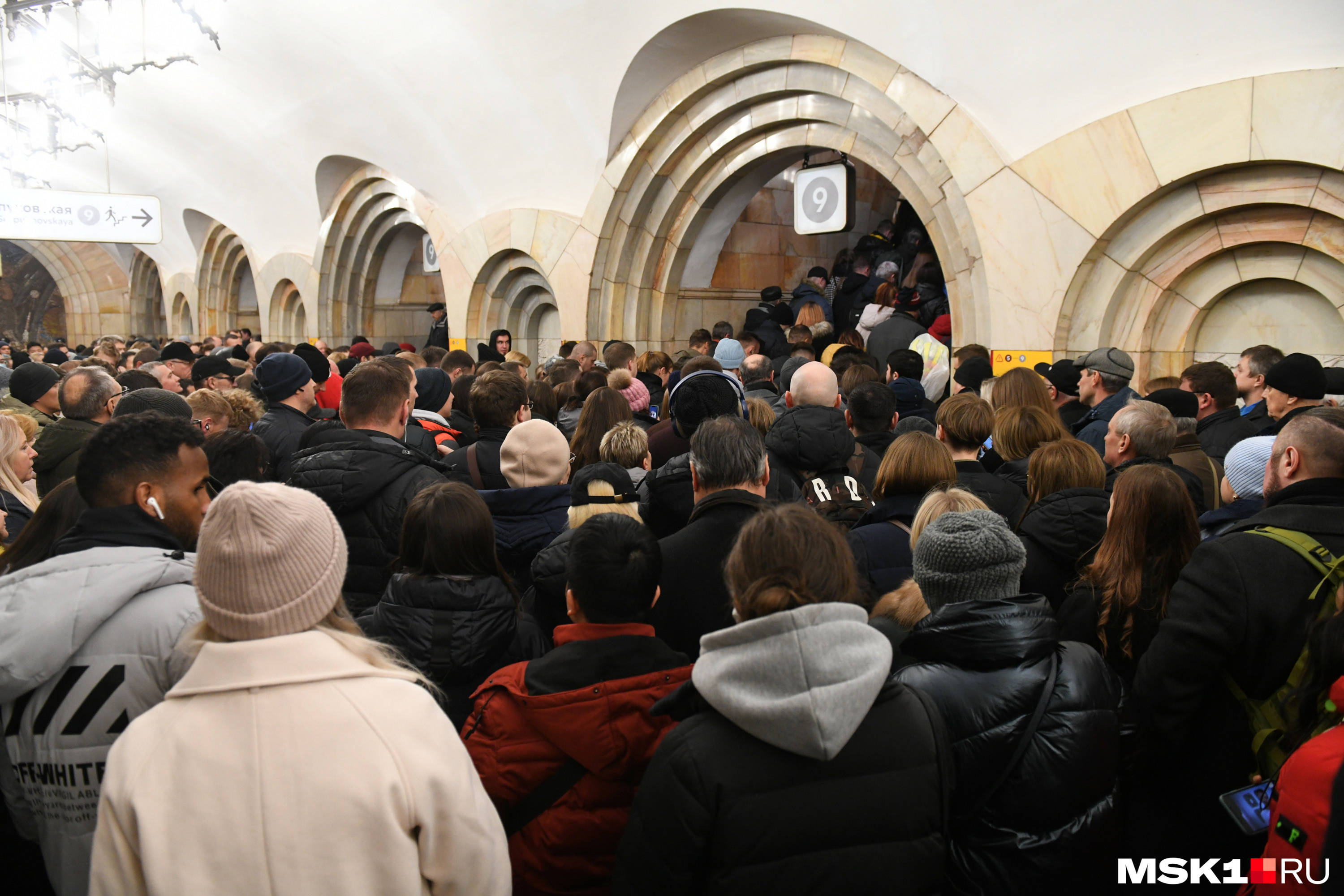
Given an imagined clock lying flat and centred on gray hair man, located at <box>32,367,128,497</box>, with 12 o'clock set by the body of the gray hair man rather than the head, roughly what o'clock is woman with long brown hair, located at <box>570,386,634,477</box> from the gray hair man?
The woman with long brown hair is roughly at 2 o'clock from the gray hair man.

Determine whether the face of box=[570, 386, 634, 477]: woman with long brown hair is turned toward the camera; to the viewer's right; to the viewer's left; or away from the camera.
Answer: away from the camera

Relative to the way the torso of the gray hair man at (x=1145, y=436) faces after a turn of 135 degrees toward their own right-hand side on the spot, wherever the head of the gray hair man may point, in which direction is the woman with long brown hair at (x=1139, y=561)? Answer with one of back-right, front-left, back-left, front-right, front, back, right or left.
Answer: right

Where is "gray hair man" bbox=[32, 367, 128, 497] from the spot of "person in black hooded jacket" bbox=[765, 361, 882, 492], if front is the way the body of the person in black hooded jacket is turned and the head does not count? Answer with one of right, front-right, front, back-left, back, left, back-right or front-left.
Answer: left

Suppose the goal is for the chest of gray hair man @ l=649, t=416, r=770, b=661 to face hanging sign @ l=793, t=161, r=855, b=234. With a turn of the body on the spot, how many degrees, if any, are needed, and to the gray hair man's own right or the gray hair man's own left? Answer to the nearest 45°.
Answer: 0° — they already face it

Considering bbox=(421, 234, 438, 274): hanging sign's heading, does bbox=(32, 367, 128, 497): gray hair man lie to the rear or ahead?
ahead

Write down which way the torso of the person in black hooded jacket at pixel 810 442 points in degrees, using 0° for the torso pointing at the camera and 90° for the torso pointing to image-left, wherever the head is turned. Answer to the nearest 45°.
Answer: approximately 180°

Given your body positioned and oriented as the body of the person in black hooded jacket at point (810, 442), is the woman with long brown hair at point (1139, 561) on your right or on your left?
on your right

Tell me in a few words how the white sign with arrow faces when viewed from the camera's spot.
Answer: facing the viewer

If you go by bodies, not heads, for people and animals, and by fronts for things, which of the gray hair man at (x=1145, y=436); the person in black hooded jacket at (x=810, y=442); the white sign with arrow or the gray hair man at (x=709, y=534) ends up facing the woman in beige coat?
the white sign with arrow

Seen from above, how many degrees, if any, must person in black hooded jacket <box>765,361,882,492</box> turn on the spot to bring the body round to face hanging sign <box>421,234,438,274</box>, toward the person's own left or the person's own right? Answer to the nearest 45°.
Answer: approximately 45° to the person's own left

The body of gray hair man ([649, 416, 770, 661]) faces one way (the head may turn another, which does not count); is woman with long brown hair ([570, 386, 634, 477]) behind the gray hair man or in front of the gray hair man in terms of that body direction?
in front

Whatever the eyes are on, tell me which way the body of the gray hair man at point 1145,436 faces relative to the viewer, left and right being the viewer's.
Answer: facing away from the viewer and to the left of the viewer

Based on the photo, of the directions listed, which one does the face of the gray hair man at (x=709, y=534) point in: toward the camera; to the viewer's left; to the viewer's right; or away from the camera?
away from the camera

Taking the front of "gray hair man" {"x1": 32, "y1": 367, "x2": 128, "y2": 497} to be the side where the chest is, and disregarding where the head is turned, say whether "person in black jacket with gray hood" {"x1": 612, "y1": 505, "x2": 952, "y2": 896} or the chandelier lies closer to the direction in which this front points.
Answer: the chandelier

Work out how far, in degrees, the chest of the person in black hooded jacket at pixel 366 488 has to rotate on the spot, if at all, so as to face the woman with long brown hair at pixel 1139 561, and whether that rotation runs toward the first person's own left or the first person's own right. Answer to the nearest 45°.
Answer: approximately 90° to the first person's own right

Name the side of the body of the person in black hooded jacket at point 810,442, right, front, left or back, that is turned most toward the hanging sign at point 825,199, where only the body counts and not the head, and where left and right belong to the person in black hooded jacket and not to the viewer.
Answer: front

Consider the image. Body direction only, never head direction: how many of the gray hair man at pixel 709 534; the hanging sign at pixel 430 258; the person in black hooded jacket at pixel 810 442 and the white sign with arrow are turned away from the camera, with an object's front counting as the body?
2

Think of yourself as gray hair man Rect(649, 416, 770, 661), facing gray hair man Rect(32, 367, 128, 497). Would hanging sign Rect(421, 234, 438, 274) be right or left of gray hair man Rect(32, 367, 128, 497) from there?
right
